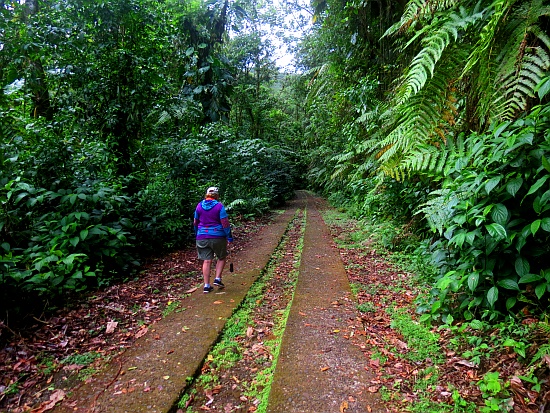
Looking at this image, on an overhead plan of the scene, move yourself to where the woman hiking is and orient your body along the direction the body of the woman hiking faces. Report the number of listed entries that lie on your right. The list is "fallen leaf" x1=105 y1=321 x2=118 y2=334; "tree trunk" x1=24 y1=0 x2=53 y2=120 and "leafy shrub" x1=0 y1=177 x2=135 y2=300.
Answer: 0

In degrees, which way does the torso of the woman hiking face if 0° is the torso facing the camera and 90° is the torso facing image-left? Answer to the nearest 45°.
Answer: approximately 180°

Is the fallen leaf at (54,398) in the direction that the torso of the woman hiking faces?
no

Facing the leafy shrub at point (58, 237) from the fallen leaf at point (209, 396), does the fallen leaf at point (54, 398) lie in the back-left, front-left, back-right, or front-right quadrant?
front-left

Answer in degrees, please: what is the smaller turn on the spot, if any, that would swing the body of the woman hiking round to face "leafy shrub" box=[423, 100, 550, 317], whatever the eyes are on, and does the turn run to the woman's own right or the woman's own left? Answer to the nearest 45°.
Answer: approximately 135° to the woman's own right

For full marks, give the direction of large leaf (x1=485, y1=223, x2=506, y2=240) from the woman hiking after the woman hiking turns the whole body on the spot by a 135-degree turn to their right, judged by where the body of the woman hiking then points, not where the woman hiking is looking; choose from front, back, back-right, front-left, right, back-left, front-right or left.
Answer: front

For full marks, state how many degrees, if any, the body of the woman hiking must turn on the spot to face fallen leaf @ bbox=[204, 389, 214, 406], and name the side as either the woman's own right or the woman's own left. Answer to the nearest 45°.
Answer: approximately 180°

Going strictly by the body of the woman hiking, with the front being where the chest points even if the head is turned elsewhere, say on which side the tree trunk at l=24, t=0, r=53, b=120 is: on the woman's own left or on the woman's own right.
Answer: on the woman's own left

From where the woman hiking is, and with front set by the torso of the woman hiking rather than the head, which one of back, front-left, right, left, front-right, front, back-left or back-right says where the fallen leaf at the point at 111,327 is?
back-left

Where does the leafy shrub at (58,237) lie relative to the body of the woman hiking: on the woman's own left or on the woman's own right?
on the woman's own left
